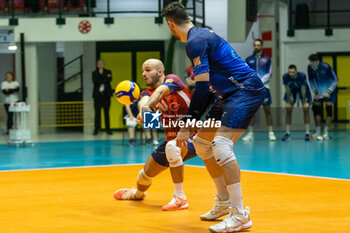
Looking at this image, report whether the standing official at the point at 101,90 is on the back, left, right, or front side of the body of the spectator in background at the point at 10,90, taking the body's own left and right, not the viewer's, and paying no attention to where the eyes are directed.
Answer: left

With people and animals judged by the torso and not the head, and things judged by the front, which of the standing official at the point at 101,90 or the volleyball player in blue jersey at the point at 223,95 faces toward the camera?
the standing official

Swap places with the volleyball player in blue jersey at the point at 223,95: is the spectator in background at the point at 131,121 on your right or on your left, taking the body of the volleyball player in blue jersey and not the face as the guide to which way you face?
on your right

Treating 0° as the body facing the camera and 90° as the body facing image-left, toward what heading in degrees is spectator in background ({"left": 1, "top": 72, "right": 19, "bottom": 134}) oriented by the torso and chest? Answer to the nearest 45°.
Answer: approximately 0°

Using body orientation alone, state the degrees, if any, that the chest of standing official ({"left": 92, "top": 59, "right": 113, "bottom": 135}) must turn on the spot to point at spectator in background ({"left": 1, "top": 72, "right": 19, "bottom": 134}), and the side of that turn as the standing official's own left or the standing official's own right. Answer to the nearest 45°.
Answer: approximately 90° to the standing official's own right

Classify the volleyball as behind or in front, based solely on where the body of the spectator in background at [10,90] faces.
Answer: in front

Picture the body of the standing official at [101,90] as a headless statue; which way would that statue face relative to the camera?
toward the camera

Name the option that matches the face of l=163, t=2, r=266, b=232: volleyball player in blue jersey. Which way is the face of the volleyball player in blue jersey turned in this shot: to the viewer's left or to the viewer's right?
to the viewer's left

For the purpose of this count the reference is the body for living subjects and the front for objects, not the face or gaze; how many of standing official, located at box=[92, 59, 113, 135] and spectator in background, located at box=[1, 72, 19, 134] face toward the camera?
2

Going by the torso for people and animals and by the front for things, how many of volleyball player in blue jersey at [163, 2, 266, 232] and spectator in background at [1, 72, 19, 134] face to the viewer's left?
1

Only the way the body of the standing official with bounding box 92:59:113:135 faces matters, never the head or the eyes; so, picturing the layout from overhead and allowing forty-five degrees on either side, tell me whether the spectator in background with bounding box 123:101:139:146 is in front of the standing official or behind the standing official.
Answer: in front

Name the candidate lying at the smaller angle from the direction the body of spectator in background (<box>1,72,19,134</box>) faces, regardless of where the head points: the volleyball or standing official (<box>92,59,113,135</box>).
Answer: the volleyball
